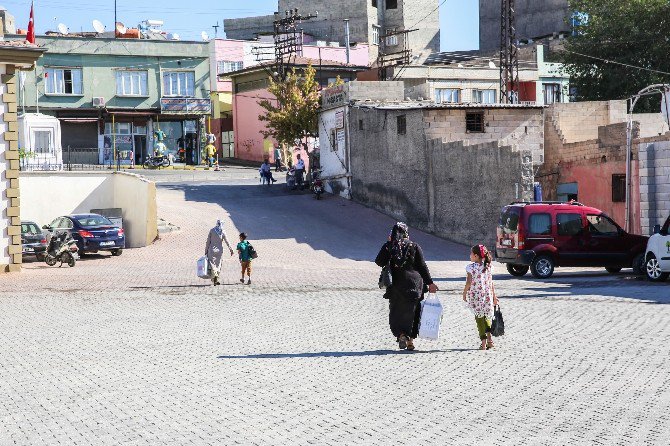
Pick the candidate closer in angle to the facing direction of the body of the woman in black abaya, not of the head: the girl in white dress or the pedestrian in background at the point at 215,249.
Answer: the pedestrian in background

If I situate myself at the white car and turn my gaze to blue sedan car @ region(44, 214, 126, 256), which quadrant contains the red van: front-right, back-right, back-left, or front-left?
front-right

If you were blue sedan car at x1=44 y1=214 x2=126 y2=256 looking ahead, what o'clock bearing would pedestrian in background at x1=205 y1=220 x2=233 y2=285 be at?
The pedestrian in background is roughly at 7 o'clock from the blue sedan car.

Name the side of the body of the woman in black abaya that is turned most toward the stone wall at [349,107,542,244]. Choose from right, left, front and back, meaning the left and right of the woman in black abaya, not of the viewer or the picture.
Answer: front

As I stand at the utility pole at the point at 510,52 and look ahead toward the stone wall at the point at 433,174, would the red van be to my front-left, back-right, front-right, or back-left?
front-left

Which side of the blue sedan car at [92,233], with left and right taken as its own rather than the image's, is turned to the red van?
back

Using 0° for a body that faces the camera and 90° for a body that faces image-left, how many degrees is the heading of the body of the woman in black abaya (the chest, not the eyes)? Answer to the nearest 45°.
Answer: approximately 180°

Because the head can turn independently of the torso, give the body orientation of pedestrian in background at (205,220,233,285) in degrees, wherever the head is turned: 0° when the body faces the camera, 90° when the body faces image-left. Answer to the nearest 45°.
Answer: approximately 180°

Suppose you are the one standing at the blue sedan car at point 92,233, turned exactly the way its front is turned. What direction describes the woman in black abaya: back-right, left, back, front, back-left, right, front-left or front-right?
back-left

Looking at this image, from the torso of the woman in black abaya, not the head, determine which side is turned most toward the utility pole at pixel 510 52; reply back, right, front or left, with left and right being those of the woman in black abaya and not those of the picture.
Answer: front

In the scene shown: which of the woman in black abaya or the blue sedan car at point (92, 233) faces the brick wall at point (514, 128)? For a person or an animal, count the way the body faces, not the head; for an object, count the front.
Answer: the woman in black abaya

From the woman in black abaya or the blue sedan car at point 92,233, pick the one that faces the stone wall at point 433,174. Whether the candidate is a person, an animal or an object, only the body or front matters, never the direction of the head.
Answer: the woman in black abaya

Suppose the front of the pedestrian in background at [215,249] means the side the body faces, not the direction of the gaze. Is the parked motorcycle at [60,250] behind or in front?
in front

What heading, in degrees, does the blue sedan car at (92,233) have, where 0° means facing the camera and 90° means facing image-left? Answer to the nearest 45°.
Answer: approximately 135°
